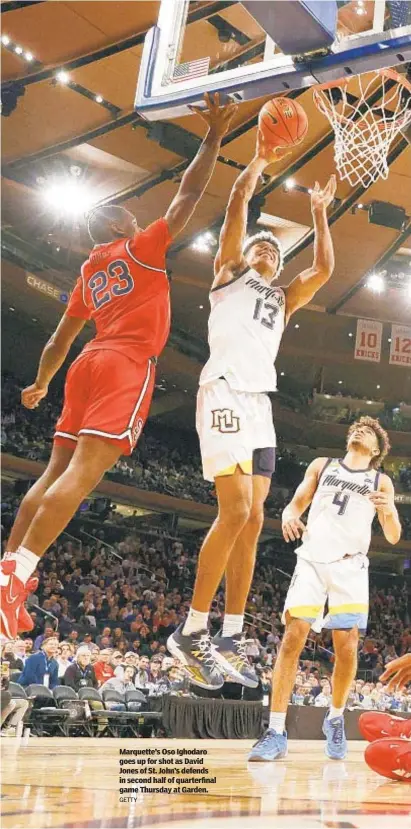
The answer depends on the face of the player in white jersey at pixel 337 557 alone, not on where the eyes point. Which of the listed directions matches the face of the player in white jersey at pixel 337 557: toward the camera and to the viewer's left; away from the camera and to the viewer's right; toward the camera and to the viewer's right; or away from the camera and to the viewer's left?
toward the camera and to the viewer's left

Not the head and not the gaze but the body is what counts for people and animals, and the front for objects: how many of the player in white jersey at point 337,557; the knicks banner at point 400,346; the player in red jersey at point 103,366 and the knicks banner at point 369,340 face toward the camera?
3

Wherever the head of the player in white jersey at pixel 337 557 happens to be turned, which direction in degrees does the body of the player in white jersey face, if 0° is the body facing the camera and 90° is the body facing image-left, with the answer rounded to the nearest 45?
approximately 0°

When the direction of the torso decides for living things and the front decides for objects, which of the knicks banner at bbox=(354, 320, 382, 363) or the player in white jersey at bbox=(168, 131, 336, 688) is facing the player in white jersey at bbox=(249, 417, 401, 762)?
the knicks banner

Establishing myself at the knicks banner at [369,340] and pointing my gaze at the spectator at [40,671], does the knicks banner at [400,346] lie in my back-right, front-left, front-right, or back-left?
back-left

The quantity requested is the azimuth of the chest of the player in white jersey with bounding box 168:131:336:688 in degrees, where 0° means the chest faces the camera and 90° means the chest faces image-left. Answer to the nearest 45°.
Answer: approximately 315°

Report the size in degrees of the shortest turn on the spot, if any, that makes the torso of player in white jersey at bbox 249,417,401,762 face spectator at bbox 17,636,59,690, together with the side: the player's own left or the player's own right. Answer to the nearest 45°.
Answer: approximately 135° to the player's own right
